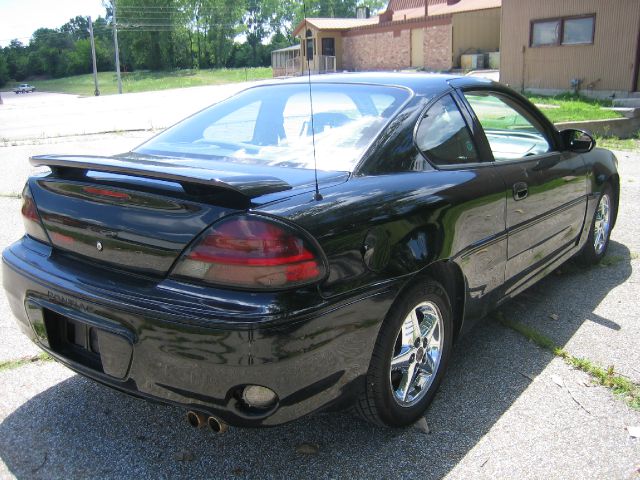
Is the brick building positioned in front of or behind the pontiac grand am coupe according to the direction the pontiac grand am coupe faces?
in front

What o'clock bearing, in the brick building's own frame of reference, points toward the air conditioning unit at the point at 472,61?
The air conditioning unit is roughly at 8 o'clock from the brick building.

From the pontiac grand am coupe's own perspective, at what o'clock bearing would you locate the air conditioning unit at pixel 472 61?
The air conditioning unit is roughly at 11 o'clock from the pontiac grand am coupe.

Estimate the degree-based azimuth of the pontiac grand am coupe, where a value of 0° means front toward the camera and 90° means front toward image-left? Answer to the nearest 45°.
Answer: approximately 225°
